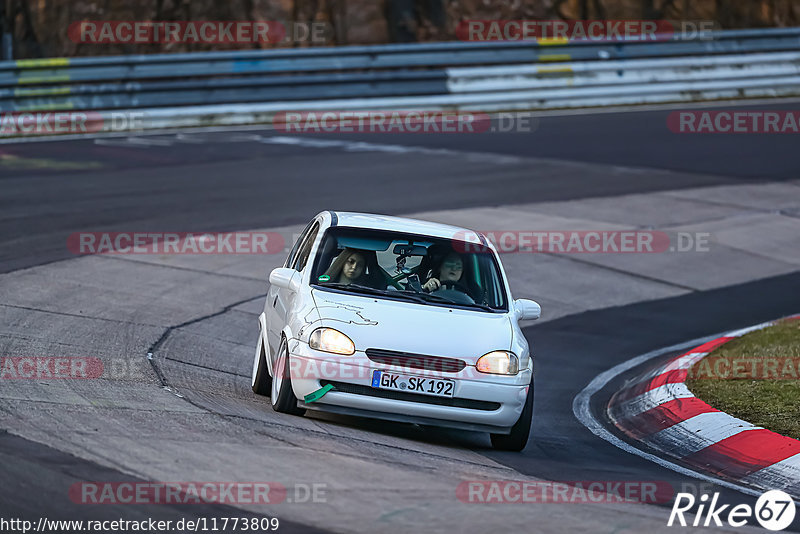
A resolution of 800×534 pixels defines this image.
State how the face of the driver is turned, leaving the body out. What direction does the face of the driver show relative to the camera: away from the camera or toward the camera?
toward the camera

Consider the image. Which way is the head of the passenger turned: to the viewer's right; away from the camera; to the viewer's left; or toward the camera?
toward the camera

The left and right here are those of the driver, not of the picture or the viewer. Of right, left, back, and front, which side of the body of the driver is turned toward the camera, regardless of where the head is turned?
front

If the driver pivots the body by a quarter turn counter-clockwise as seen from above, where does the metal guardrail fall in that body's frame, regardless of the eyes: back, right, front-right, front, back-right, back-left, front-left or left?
left

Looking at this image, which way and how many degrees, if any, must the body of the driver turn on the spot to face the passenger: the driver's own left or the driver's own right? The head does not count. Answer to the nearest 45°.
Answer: approximately 90° to the driver's own right
